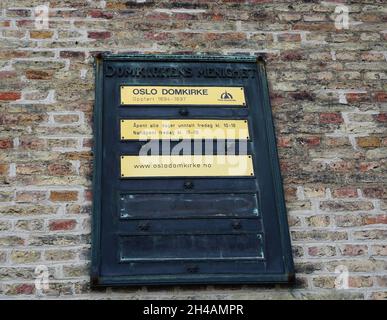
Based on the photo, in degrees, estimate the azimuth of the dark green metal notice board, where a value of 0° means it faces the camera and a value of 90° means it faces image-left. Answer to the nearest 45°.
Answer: approximately 0°
